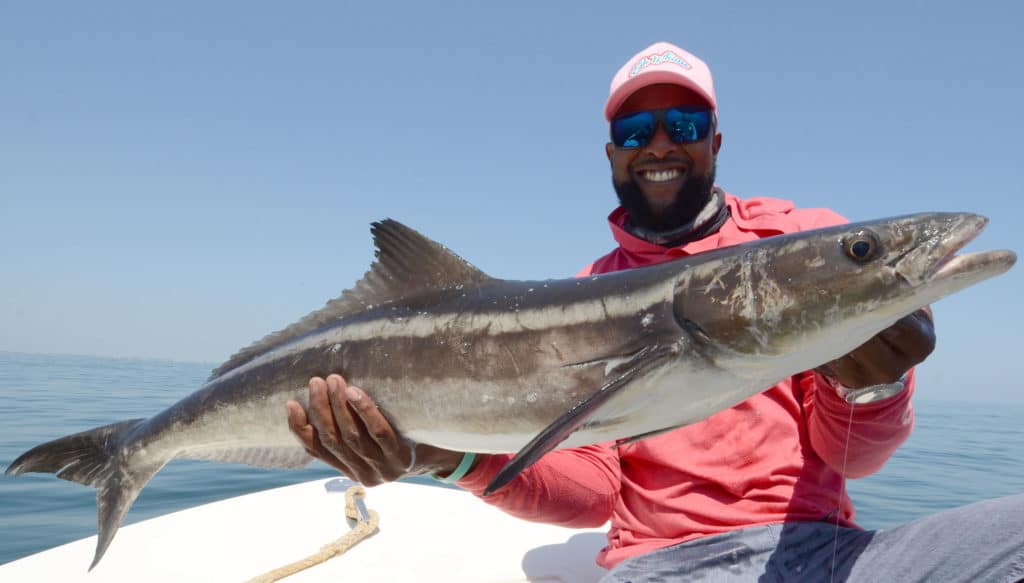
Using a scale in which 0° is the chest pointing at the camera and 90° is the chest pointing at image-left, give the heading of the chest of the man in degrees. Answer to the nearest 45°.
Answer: approximately 0°
